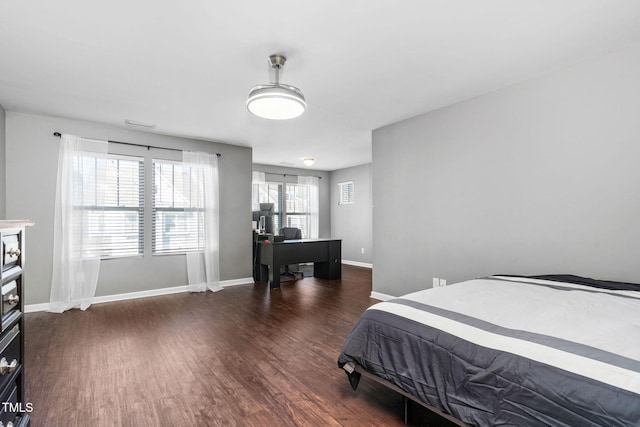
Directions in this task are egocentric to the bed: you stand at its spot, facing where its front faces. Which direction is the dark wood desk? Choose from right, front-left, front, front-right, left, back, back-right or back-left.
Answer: right

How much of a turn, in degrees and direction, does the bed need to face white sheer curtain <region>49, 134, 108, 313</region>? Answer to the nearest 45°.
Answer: approximately 45° to its right

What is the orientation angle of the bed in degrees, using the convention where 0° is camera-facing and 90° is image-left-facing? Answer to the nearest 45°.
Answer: approximately 45°

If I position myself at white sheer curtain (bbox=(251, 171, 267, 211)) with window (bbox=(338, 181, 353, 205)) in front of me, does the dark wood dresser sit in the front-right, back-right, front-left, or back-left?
back-right

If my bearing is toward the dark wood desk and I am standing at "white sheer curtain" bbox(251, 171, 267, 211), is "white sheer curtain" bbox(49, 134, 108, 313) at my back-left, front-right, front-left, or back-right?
front-right

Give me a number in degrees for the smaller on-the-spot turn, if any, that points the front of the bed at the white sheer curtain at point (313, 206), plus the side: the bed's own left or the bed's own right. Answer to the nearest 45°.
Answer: approximately 90° to the bed's own right

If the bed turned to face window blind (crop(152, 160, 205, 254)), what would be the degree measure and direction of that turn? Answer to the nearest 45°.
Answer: approximately 45° to its right

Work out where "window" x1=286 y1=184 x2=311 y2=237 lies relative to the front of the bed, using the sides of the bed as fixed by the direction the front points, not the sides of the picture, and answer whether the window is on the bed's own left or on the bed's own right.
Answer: on the bed's own right

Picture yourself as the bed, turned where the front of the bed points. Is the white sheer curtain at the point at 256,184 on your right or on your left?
on your right
